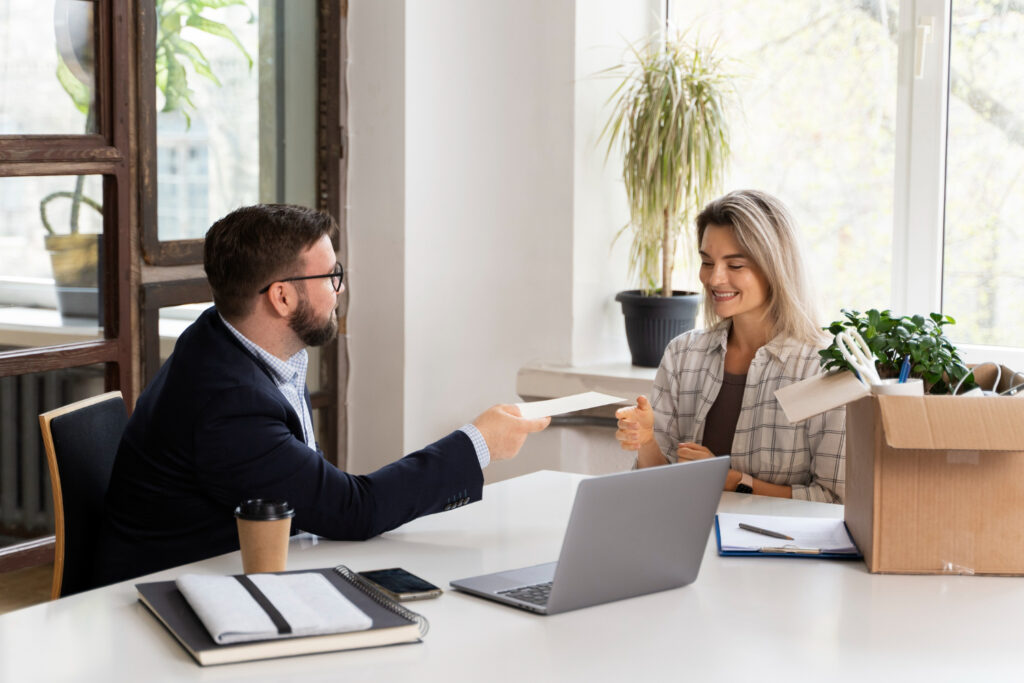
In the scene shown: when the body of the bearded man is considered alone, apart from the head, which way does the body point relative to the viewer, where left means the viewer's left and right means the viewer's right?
facing to the right of the viewer

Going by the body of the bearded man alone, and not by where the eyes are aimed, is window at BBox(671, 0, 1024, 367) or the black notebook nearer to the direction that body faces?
the window

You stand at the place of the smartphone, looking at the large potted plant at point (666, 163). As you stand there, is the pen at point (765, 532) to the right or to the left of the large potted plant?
right

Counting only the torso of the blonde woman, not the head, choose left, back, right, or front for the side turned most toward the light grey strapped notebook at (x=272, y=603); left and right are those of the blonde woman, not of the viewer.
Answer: front

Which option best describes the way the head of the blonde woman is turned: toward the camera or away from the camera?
toward the camera

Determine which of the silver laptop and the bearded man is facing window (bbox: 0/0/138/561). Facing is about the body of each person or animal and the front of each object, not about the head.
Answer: the silver laptop

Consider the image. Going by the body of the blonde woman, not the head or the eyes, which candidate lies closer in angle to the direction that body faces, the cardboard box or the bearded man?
the bearded man

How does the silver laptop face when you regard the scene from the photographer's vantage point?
facing away from the viewer and to the left of the viewer

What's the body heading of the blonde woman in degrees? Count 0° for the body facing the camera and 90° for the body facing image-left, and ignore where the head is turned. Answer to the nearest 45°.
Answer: approximately 45°

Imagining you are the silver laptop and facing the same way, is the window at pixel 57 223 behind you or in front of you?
in front

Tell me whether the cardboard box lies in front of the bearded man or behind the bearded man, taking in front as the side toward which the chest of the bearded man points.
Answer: in front

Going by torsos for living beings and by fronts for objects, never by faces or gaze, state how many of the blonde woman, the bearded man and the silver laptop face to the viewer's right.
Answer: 1

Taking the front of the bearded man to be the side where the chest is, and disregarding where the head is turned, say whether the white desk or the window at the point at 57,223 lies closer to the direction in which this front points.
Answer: the white desk

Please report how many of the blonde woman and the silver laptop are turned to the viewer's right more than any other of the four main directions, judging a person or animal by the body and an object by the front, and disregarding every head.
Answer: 0
